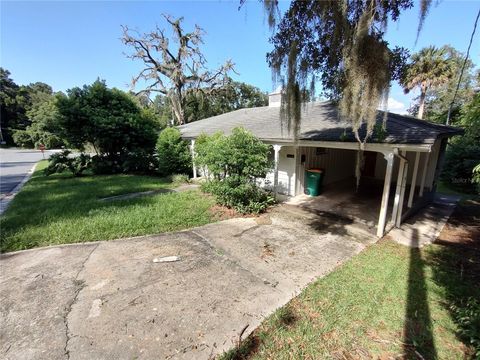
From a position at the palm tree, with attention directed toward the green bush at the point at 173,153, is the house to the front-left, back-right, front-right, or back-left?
front-left

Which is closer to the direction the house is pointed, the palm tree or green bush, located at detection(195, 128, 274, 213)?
the green bush

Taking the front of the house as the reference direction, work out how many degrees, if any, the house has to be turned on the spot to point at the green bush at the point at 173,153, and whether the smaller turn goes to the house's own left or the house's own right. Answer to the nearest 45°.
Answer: approximately 45° to the house's own right

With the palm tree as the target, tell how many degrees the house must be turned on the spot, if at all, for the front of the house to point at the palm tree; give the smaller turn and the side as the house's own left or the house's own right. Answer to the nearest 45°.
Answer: approximately 180°

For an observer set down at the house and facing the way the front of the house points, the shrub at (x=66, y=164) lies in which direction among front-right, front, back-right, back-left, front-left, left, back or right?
front-right

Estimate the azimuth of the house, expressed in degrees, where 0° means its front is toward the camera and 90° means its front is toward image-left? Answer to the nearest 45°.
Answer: approximately 45°

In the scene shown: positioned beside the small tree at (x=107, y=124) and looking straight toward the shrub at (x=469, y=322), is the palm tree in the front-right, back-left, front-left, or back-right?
front-left

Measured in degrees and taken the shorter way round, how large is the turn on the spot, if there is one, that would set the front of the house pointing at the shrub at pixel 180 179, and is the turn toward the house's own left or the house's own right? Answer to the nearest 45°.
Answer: approximately 45° to the house's own right
